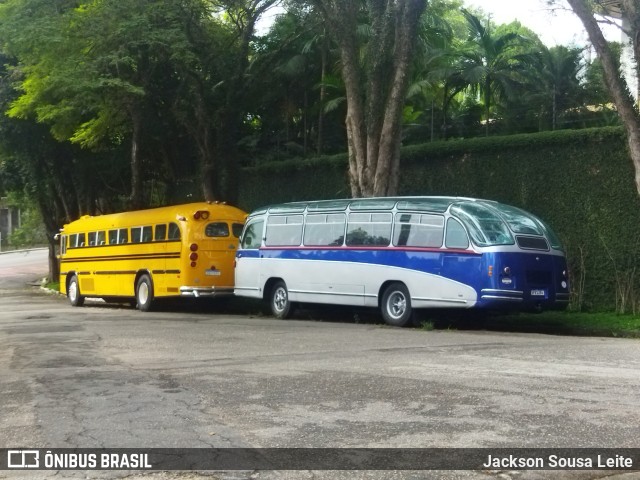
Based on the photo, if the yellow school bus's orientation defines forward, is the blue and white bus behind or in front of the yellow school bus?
behind

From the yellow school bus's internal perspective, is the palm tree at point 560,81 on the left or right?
on its right

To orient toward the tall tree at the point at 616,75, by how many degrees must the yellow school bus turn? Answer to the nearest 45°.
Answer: approximately 180°
